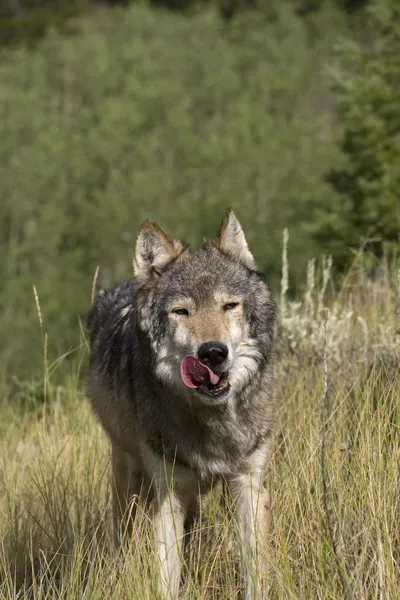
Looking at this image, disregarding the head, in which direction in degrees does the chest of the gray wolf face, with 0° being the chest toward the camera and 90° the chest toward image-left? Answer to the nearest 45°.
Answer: approximately 0°
